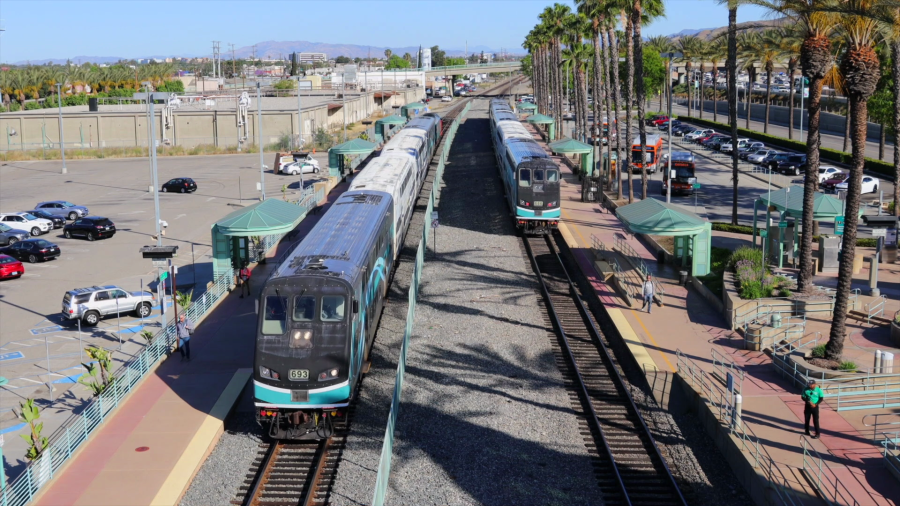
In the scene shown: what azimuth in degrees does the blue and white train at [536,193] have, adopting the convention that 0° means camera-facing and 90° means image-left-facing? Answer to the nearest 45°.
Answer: approximately 0°

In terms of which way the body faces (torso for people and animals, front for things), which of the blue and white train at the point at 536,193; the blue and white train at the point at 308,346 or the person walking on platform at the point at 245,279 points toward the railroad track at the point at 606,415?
the blue and white train at the point at 536,193

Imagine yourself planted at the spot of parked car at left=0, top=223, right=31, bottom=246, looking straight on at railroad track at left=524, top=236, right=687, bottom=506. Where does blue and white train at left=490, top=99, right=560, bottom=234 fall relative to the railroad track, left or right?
left

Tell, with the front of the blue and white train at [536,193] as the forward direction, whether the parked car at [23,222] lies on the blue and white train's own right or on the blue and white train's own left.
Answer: on the blue and white train's own right

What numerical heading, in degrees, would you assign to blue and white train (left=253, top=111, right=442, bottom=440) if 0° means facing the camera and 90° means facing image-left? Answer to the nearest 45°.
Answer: approximately 0°
